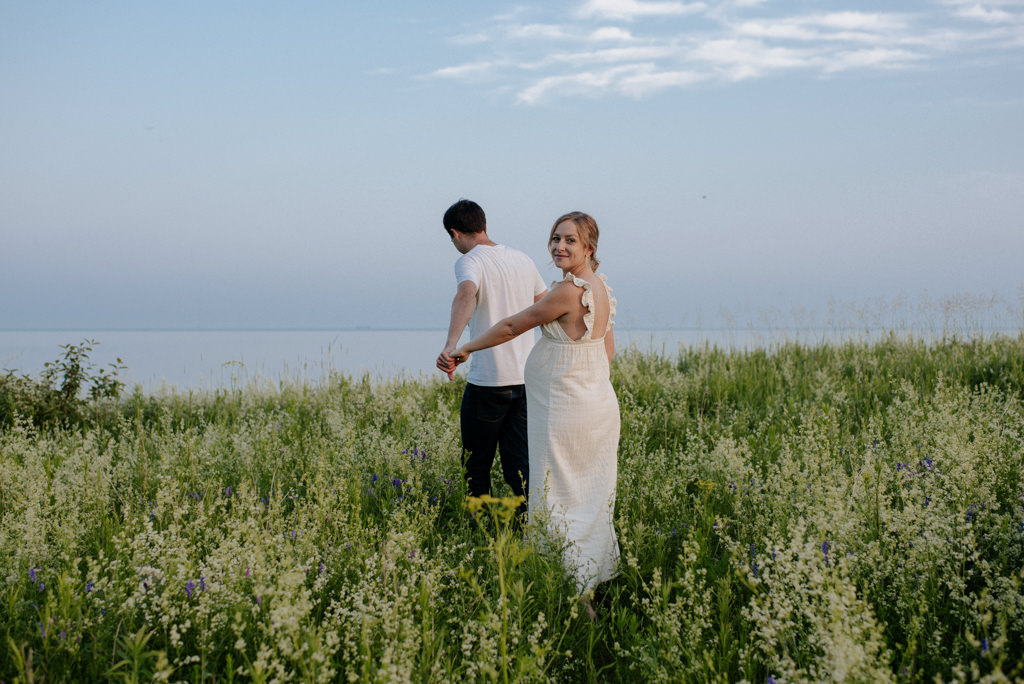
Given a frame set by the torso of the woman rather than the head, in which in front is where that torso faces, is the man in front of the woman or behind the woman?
in front

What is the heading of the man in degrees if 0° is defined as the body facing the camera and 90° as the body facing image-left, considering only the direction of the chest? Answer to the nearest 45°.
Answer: approximately 135°

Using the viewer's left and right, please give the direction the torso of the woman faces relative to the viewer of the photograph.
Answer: facing away from the viewer and to the left of the viewer

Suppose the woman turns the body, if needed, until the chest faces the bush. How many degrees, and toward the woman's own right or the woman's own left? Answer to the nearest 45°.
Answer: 0° — they already face it

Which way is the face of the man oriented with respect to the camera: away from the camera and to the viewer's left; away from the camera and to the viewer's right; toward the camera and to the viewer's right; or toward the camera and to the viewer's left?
away from the camera and to the viewer's left

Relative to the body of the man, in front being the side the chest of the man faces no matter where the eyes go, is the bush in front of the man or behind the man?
in front

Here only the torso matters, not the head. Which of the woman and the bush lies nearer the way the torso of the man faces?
the bush

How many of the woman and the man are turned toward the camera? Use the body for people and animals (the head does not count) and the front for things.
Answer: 0
